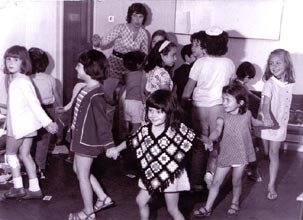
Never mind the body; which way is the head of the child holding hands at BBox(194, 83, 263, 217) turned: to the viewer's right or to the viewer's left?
to the viewer's left

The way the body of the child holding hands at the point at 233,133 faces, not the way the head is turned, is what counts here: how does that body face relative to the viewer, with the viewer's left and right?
facing the viewer and to the left of the viewer

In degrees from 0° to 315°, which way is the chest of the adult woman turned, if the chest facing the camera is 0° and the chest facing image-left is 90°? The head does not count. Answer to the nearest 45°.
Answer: approximately 0°

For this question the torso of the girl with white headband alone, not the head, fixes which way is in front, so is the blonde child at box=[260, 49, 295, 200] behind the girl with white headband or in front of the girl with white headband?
in front

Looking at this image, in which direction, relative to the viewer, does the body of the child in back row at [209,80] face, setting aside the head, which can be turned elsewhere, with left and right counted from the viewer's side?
facing away from the viewer

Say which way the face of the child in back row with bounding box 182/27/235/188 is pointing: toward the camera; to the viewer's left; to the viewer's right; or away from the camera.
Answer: away from the camera
